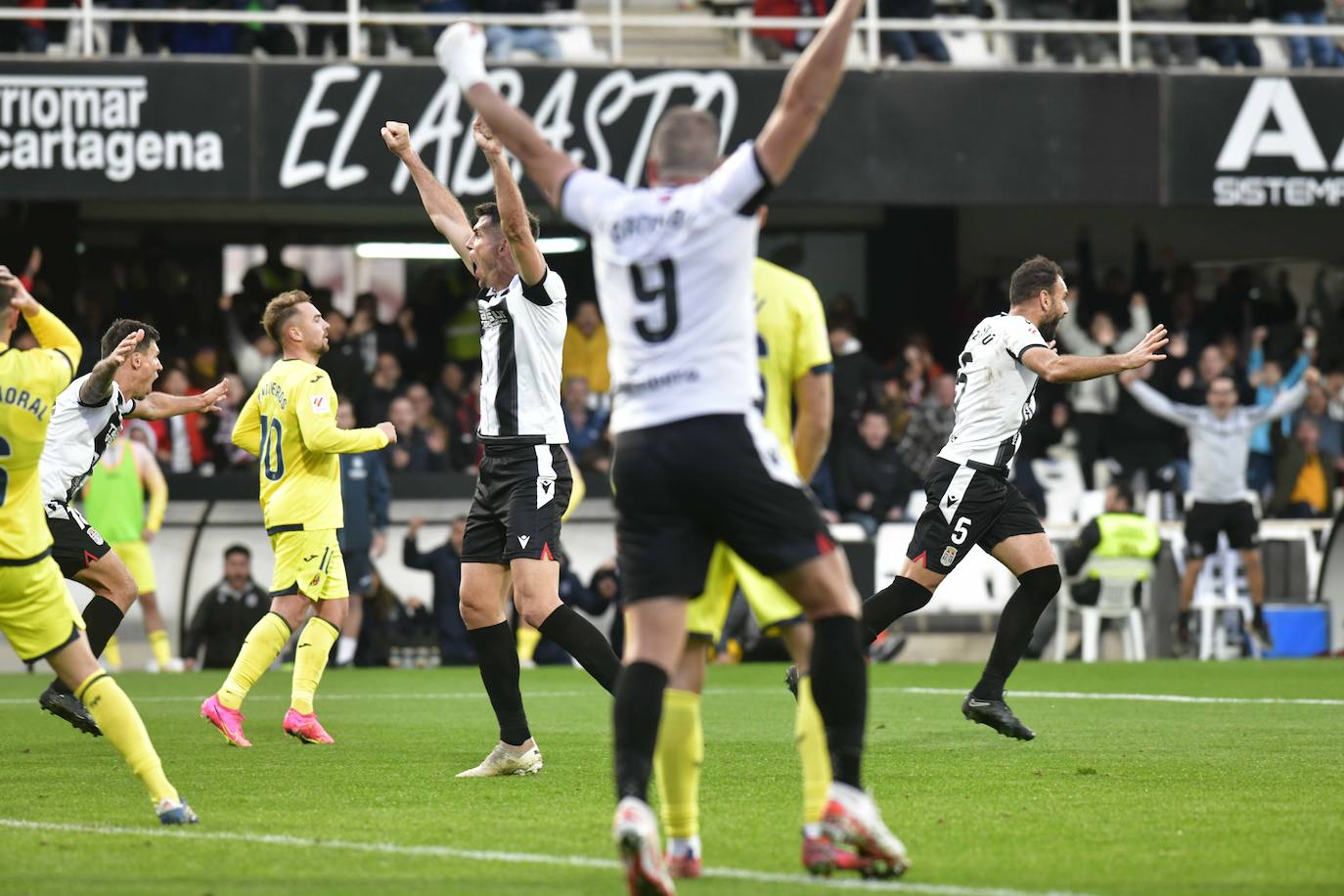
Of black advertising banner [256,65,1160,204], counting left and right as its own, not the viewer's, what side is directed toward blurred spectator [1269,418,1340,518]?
left

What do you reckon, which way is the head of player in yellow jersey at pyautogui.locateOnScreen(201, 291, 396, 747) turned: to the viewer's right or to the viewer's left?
to the viewer's right

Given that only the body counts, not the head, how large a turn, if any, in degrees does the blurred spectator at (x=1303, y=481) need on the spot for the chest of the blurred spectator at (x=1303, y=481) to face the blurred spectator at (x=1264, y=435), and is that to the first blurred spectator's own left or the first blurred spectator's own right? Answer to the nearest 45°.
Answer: approximately 135° to the first blurred spectator's own right
